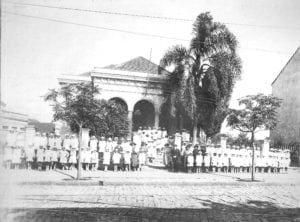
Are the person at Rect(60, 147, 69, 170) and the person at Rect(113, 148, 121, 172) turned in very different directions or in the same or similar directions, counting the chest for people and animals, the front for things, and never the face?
same or similar directions

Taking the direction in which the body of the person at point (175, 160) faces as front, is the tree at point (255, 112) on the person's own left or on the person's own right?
on the person's own left

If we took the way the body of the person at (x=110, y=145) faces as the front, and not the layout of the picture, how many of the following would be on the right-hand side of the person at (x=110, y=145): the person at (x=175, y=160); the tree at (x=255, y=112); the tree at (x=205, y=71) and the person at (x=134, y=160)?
0

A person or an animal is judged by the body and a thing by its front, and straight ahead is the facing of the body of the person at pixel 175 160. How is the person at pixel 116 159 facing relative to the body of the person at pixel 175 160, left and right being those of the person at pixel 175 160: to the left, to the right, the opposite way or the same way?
the same way

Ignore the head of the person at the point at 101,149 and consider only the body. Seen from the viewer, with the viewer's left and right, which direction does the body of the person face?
facing the viewer

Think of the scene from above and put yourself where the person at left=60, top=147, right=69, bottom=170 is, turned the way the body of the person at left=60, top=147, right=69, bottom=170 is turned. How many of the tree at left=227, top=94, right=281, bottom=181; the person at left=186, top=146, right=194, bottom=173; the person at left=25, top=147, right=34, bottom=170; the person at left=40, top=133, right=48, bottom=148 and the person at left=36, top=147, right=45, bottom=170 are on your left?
2

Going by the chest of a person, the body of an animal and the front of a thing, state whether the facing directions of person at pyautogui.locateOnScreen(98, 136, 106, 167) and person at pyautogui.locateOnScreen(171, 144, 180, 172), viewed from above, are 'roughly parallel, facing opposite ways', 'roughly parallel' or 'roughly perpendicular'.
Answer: roughly parallel

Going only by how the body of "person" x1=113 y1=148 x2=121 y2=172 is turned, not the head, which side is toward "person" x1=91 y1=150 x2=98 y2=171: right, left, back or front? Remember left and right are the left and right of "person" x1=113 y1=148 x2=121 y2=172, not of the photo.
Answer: right

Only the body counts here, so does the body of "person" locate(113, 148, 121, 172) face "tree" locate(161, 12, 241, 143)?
no

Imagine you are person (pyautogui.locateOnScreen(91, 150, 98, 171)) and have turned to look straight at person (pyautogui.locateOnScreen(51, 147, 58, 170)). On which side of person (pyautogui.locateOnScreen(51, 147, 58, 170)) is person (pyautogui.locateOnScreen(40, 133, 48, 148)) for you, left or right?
right

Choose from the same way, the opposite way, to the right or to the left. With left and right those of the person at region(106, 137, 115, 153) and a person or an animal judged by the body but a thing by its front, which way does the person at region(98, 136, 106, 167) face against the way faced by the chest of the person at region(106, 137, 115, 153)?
the same way

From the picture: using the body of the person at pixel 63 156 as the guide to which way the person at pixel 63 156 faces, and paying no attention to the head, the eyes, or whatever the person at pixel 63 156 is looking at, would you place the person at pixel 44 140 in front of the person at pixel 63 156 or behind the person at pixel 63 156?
behind

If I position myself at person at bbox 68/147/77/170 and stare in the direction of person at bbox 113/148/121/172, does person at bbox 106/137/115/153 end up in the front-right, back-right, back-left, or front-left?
front-left

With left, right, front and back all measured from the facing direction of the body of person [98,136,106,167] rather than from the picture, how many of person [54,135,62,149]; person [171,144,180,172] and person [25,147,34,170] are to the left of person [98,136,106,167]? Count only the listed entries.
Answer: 1

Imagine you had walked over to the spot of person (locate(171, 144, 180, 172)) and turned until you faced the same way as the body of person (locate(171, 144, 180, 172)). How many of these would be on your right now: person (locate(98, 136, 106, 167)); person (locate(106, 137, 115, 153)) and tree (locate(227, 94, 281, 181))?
2

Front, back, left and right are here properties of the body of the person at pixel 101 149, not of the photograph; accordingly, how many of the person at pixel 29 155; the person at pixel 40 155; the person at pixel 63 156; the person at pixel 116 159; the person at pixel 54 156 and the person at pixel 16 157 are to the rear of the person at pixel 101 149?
0

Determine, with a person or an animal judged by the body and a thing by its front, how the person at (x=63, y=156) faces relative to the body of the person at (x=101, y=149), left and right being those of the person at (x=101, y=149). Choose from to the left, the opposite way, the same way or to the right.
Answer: the same way

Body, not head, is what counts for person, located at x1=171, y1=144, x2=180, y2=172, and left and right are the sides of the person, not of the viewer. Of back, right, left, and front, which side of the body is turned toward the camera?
front
